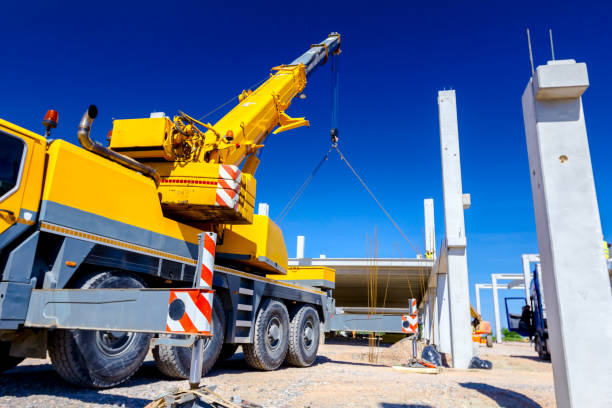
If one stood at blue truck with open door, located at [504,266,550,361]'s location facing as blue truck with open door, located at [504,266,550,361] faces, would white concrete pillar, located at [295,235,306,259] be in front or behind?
in front

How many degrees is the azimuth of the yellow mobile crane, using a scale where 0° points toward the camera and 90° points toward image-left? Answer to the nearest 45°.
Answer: approximately 45°

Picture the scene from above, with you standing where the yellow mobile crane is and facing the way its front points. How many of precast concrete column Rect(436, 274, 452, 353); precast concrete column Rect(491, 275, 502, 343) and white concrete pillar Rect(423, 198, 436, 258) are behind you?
3

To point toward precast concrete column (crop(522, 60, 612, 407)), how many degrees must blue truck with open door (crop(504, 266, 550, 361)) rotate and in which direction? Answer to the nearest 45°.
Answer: approximately 90° to its left

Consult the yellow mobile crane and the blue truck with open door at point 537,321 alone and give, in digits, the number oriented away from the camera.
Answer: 0

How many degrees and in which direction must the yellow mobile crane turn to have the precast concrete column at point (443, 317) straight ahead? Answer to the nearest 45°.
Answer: approximately 180°

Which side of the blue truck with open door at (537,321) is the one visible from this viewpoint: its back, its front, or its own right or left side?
left

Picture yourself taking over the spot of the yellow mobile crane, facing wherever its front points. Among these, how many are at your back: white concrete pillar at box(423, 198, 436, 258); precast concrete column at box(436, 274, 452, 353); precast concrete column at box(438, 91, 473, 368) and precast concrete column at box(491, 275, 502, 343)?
4
